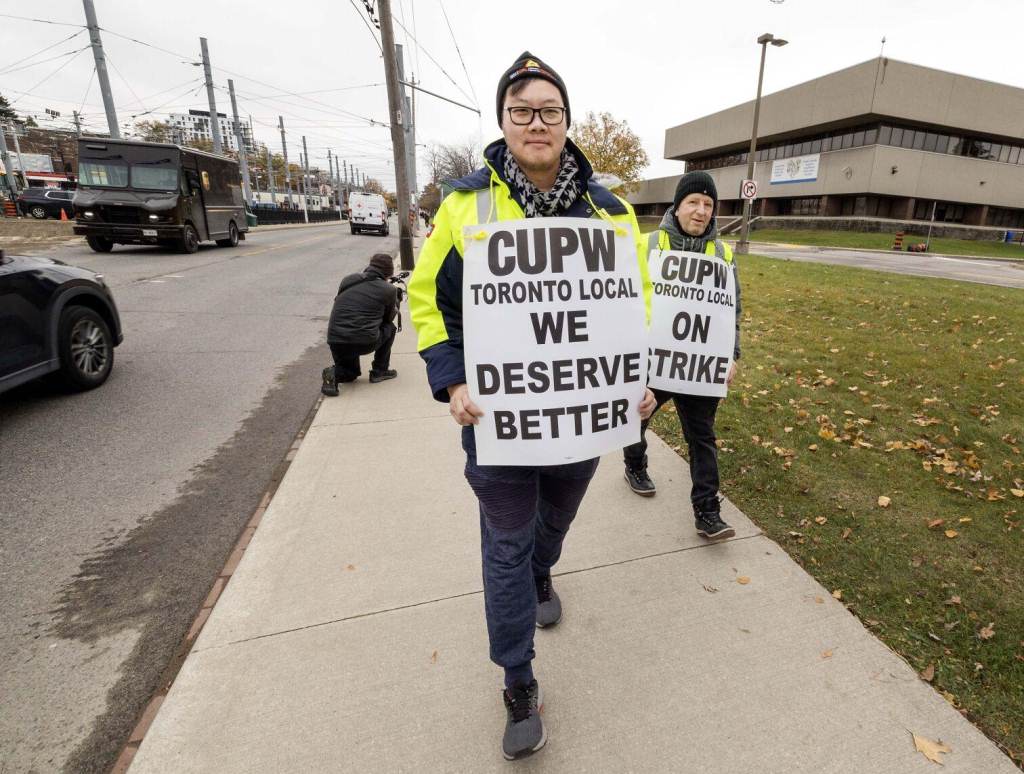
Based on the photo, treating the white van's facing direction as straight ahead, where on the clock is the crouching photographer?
The crouching photographer is roughly at 6 o'clock from the white van.

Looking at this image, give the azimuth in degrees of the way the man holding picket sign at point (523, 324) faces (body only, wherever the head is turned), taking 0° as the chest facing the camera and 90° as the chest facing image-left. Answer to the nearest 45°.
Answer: approximately 0°

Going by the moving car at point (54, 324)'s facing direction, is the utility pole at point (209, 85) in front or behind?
in front

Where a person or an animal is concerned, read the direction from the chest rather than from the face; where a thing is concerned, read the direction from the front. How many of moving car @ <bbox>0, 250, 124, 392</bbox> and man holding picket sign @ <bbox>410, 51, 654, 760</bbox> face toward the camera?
1

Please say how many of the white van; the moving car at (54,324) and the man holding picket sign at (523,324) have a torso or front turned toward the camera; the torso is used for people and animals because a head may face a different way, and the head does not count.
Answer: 1

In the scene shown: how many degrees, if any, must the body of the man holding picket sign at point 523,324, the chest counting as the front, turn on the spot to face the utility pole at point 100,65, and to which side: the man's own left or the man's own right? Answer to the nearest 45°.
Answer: approximately 135° to the man's own right

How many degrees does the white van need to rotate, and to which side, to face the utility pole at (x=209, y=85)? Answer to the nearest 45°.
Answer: approximately 90° to its left

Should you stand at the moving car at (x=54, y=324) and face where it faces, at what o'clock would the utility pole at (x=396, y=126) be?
The utility pole is roughly at 12 o'clock from the moving car.

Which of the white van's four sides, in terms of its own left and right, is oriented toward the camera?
back

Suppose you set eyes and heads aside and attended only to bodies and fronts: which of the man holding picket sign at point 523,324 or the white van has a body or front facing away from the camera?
the white van

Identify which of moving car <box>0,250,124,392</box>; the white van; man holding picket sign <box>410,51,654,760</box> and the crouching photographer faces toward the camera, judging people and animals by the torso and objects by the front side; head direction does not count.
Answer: the man holding picket sign

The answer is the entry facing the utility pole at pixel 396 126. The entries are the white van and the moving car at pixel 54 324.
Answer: the moving car

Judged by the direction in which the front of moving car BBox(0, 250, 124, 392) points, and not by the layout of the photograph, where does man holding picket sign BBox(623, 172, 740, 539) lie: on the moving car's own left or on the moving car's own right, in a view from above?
on the moving car's own right
